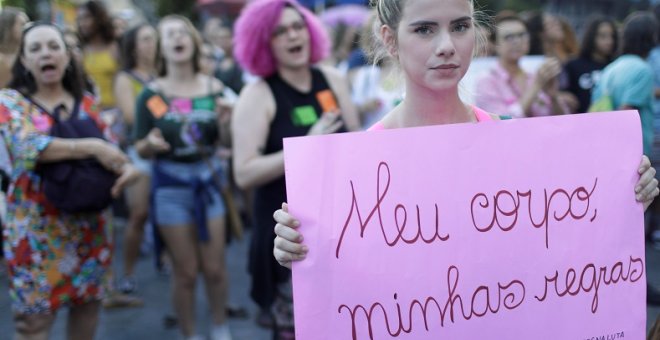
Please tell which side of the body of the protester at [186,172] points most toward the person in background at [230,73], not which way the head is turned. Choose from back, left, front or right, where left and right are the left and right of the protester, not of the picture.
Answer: back

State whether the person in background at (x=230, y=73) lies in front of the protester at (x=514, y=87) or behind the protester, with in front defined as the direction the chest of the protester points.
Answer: behind

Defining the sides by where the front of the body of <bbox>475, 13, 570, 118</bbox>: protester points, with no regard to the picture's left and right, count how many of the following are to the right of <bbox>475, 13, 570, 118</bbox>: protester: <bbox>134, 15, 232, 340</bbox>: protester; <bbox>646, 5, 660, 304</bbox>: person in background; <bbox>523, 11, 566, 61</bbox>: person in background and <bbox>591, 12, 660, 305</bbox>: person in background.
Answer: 1

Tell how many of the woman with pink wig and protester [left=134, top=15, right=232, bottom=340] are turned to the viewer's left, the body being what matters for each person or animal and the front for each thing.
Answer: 0

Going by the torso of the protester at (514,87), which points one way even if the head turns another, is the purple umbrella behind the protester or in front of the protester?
behind

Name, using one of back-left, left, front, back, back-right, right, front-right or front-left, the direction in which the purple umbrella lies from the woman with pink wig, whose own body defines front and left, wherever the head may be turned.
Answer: back-left

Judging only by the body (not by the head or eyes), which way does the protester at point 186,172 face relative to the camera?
toward the camera

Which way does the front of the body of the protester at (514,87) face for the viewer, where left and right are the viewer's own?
facing the viewer and to the right of the viewer

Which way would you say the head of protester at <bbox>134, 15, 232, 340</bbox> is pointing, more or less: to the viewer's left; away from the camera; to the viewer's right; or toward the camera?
toward the camera

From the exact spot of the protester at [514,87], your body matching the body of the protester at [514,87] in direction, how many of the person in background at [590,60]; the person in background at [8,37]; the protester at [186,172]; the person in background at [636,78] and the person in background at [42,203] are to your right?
3

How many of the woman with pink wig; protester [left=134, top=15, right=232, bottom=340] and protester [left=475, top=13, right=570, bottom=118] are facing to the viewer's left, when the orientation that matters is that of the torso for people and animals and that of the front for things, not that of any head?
0

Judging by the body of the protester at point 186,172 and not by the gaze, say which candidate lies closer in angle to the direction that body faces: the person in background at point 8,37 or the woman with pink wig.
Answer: the woman with pink wig

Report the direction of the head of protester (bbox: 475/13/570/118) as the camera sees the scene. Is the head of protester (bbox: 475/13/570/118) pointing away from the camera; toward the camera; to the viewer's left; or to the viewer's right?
toward the camera
